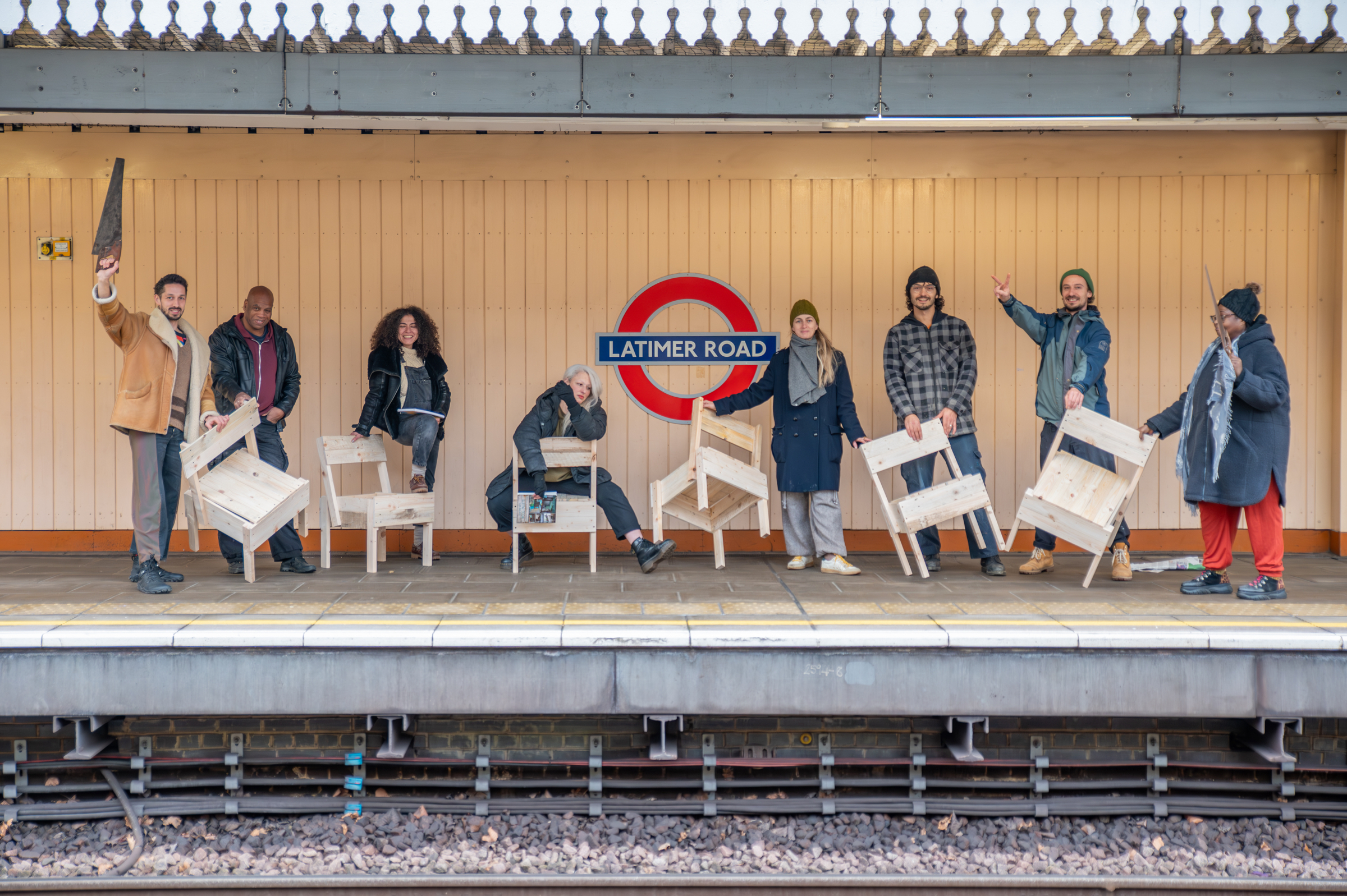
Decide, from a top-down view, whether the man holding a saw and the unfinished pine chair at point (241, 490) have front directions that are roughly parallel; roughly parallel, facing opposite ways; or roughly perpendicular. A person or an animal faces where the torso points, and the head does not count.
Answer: roughly parallel

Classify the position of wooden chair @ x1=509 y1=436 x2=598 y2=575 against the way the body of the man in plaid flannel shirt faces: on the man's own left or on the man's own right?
on the man's own right

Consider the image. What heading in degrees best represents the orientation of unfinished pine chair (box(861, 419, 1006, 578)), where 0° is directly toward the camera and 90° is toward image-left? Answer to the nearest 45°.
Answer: approximately 0°

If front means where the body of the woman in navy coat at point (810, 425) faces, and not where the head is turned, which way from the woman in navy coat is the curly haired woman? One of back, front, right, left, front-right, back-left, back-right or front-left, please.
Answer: right

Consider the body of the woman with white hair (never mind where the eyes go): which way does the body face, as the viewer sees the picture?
toward the camera

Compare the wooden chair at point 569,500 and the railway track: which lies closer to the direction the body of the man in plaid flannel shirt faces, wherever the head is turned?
the railway track

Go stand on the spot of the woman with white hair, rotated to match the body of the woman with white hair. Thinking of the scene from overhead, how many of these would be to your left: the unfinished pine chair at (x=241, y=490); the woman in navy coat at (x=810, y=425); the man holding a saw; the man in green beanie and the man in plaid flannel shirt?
3

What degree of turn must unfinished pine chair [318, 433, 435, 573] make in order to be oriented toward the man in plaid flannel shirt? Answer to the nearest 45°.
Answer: approximately 45° to its left

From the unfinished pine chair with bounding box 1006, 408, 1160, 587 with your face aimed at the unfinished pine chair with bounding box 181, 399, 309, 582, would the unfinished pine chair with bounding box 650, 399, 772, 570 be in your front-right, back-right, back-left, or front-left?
front-right

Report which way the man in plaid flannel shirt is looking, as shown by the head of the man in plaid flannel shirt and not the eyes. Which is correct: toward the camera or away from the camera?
toward the camera

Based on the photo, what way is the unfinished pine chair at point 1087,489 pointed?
toward the camera

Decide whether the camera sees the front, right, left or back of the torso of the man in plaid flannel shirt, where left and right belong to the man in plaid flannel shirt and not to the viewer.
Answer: front

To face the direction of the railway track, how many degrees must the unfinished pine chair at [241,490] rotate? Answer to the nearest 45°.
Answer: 0° — it already faces it
